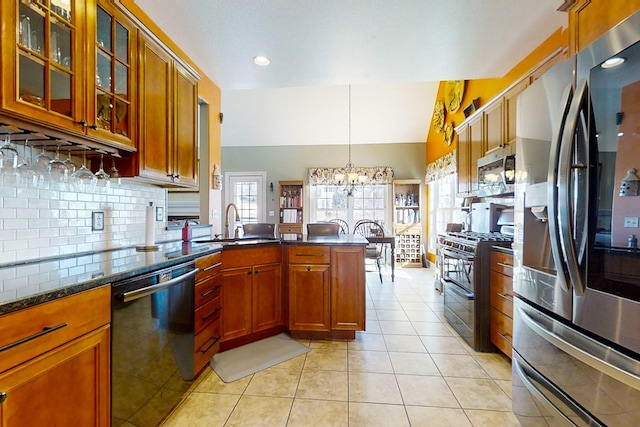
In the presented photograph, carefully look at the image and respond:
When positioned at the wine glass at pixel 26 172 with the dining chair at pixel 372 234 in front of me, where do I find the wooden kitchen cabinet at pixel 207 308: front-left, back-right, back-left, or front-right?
front-left

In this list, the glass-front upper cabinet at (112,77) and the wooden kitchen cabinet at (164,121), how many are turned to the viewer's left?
0

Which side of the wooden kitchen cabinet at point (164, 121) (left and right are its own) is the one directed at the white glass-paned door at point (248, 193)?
left

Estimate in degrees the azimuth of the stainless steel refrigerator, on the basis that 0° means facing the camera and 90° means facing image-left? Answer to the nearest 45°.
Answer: approximately 45°

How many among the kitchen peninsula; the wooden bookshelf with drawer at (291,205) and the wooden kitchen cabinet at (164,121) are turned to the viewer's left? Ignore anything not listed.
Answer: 0

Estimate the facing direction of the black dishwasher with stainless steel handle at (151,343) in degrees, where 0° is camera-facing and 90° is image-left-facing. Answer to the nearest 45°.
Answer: approximately 315°

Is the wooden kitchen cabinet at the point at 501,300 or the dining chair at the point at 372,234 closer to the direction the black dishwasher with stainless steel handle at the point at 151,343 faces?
the wooden kitchen cabinet

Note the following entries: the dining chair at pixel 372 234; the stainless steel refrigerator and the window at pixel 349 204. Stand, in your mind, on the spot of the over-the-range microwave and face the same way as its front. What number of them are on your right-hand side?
2

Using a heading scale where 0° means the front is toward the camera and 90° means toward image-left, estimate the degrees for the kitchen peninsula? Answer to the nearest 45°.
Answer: approximately 315°

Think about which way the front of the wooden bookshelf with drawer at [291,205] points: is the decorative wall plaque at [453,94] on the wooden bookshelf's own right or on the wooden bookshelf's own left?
on the wooden bookshelf's own left

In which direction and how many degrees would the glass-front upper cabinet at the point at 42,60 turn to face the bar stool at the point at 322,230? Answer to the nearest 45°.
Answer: approximately 45° to its left

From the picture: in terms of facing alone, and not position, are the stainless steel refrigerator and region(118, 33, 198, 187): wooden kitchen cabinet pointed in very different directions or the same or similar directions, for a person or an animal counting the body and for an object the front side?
very different directions

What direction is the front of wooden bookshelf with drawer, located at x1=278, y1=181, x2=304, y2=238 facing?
toward the camera

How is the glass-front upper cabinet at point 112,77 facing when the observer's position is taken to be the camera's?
facing the viewer and to the right of the viewer

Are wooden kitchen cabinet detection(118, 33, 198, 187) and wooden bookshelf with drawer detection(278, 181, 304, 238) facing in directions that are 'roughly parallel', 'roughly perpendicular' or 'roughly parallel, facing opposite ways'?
roughly perpendicular

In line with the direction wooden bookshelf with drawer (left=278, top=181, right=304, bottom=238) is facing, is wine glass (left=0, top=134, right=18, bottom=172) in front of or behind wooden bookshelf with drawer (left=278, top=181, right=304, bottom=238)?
in front

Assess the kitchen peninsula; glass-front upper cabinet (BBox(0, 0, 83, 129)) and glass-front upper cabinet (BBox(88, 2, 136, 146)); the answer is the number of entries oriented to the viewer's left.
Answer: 0

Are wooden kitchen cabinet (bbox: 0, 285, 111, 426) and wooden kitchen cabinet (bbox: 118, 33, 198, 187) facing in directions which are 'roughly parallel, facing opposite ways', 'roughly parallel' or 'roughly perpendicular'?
roughly parallel

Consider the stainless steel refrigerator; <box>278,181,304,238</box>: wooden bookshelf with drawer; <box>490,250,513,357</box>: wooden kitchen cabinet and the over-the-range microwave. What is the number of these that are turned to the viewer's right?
0

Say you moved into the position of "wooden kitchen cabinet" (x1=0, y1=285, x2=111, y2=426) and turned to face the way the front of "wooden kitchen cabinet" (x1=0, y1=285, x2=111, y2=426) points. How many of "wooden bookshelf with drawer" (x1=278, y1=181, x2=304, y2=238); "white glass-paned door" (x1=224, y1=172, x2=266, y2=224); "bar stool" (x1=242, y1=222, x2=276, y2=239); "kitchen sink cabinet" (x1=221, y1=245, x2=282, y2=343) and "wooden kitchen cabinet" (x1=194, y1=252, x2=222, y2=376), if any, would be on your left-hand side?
5

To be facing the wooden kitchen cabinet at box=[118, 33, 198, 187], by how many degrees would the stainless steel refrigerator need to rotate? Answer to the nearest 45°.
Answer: approximately 45° to its right
